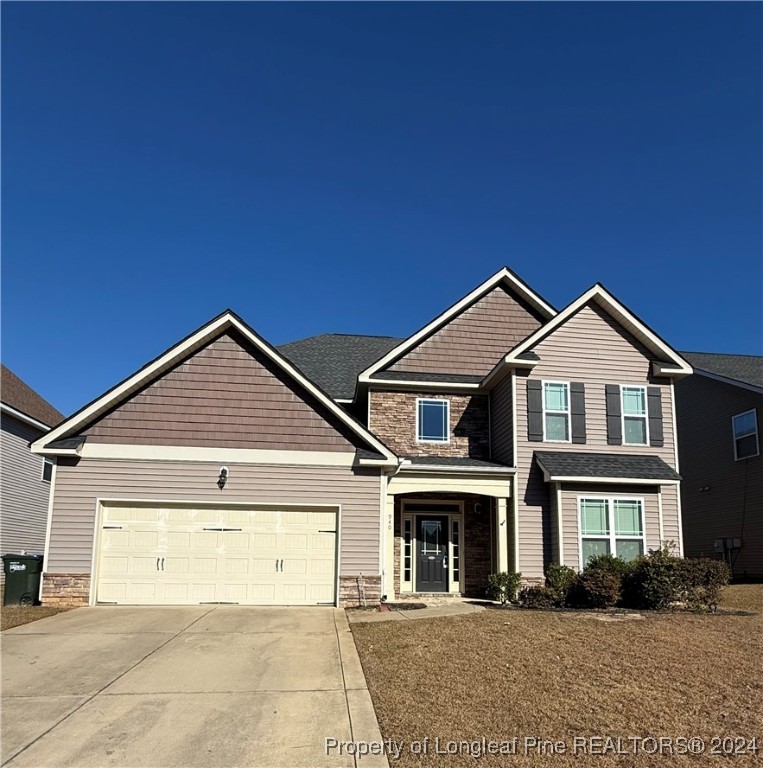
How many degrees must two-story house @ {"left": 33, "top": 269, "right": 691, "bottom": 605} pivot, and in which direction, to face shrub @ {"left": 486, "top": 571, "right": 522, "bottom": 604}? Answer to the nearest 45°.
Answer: approximately 90° to its left

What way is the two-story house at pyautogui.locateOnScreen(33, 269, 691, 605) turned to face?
toward the camera

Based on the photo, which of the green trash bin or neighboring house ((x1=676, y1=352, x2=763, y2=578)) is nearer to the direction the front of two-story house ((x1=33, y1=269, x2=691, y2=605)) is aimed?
the green trash bin

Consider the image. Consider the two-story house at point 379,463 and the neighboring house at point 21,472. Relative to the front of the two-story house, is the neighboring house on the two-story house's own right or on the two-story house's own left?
on the two-story house's own right

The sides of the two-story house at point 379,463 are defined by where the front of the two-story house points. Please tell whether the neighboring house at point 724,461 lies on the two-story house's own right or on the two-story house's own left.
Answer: on the two-story house's own left

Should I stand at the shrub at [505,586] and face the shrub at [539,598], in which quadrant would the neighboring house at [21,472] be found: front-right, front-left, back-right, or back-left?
back-right

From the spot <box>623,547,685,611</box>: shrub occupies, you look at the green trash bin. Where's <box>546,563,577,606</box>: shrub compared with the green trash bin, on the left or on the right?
right

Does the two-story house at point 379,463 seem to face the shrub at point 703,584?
no

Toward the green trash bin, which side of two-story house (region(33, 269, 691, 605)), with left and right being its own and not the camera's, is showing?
right

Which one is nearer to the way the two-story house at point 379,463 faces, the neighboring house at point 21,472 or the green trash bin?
the green trash bin

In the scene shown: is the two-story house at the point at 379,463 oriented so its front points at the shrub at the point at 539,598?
no
